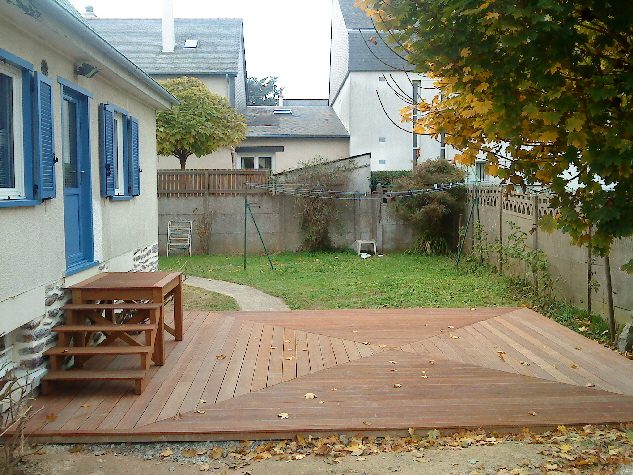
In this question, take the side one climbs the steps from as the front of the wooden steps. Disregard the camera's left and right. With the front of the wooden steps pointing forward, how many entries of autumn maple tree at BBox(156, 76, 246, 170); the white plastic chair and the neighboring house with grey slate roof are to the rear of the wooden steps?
3

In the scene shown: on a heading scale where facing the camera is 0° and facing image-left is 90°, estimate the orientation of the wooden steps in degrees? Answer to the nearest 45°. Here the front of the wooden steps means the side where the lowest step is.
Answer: approximately 0°

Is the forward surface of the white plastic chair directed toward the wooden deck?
yes

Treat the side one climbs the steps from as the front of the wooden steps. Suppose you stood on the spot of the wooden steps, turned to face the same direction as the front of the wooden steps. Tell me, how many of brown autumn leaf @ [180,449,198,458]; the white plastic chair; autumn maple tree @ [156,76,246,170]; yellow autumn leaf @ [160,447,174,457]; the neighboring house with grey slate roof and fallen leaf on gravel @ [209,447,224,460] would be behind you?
3

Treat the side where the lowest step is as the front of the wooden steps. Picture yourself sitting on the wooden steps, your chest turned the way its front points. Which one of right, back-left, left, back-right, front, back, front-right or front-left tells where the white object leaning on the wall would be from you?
back

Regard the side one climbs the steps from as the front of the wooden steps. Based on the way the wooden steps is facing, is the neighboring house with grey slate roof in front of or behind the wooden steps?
behind
